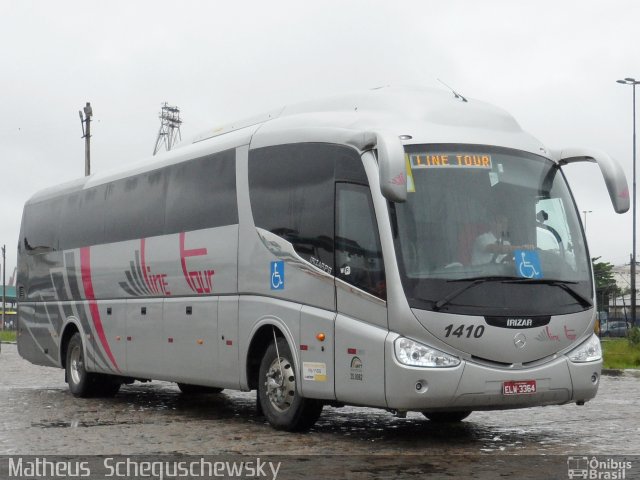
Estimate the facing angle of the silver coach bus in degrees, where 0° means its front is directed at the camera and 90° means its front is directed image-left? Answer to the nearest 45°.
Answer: approximately 315°

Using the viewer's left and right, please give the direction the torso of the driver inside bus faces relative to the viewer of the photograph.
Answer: facing the viewer and to the right of the viewer

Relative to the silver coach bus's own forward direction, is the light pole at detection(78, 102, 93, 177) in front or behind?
behind
